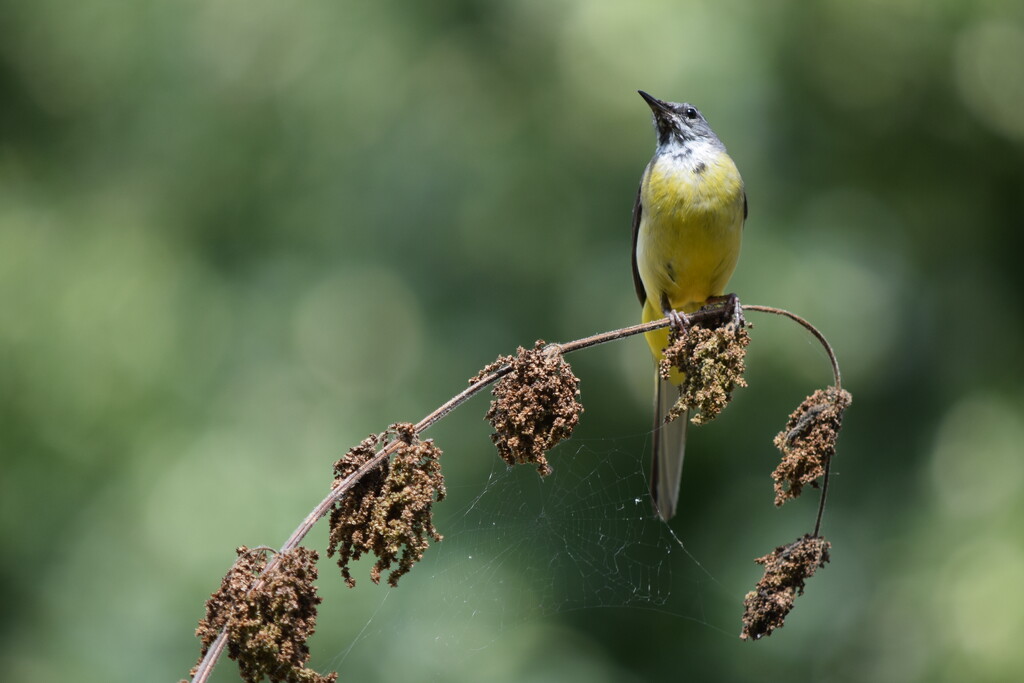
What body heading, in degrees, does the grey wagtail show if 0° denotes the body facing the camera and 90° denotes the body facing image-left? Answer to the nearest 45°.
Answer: approximately 0°

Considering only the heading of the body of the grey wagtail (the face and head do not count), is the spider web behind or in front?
behind
